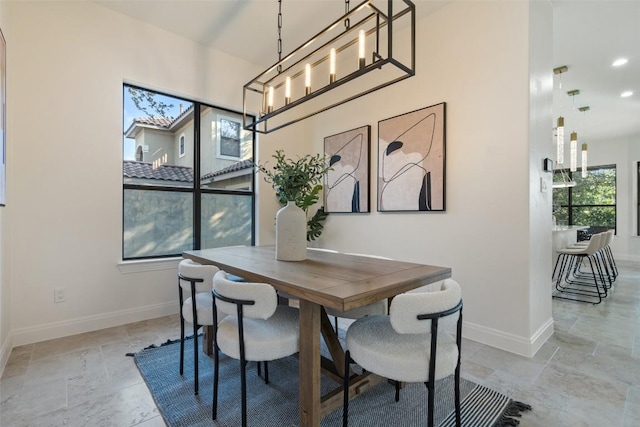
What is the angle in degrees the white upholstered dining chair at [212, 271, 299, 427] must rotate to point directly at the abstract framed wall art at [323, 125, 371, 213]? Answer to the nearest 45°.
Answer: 0° — it already faces it

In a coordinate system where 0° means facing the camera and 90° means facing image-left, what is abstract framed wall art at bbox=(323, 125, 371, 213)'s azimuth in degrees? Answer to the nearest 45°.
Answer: approximately 45°

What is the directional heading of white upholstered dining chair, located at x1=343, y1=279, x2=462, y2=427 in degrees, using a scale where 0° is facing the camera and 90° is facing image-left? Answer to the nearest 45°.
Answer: approximately 135°

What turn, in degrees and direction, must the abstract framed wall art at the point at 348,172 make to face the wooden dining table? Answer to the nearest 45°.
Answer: approximately 45° to its left

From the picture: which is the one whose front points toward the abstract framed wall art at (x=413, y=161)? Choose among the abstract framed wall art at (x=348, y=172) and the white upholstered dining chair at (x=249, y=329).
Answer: the white upholstered dining chair

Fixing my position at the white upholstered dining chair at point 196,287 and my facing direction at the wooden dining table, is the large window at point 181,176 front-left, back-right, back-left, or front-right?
back-left

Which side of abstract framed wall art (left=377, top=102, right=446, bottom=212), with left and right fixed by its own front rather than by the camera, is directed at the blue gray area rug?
front

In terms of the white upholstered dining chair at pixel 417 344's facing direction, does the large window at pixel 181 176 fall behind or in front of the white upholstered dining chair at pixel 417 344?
in front

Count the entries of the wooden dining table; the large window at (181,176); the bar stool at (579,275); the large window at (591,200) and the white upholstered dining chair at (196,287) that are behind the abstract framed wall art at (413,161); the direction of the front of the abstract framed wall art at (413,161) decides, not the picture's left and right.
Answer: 2

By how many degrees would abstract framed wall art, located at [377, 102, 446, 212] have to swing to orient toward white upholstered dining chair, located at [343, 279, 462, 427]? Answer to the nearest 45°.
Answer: approximately 45° to its left

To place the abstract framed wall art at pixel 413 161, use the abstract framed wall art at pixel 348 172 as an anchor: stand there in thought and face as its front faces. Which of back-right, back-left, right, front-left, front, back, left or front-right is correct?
left

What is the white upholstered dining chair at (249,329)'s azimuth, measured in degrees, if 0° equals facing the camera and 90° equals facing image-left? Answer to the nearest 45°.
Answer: approximately 225°
